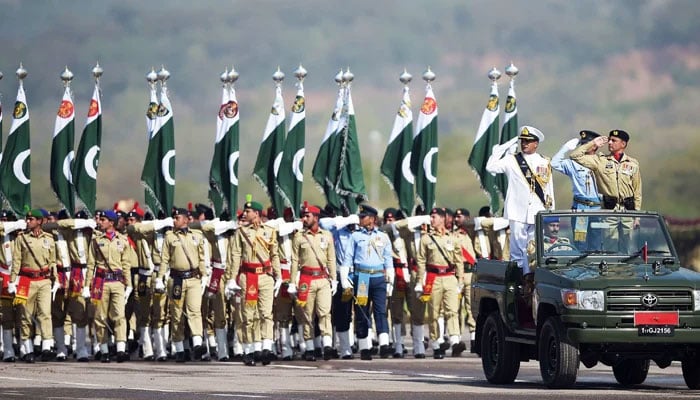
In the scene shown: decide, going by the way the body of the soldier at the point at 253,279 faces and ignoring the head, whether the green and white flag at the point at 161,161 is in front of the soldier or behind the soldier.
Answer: behind

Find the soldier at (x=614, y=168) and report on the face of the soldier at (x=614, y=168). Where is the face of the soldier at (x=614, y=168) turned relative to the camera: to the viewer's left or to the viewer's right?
to the viewer's left

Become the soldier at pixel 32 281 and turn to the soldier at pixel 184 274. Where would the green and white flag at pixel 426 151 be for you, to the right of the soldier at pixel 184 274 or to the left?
left

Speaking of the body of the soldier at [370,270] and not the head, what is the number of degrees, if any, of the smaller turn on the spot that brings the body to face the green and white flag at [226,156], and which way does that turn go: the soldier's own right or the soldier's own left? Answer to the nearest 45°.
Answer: approximately 135° to the soldier's own right
